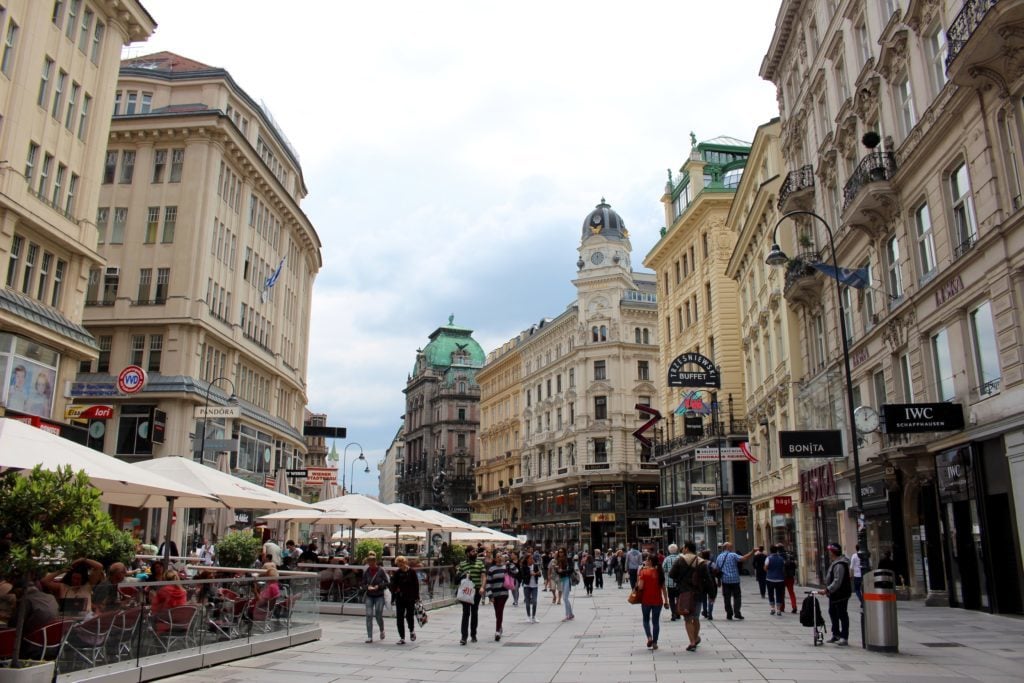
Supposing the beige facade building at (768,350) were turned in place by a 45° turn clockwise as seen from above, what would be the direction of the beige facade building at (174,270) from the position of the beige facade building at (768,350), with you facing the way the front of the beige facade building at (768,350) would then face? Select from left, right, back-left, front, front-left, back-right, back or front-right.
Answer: front-left

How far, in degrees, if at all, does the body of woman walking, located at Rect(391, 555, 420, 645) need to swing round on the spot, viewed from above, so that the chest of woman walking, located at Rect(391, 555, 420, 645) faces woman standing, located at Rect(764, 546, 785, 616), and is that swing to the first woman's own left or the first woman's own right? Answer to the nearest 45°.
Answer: approximately 90° to the first woman's own left

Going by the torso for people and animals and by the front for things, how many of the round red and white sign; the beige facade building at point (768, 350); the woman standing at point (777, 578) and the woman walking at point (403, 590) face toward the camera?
2

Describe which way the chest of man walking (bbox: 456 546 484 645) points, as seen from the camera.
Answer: toward the camera

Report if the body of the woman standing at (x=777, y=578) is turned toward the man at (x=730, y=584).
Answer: no

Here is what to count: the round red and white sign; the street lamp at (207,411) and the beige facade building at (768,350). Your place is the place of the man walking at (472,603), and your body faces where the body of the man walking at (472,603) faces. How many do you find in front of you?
0

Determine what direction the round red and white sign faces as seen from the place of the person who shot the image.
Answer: facing the viewer

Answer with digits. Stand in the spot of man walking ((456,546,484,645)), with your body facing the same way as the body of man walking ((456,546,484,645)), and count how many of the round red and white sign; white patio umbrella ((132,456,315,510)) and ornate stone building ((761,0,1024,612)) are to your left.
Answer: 1

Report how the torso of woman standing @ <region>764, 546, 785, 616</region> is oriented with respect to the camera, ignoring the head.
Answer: away from the camera

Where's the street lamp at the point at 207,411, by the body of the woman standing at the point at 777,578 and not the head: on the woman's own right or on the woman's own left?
on the woman's own left

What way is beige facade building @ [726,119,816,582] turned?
to the viewer's left

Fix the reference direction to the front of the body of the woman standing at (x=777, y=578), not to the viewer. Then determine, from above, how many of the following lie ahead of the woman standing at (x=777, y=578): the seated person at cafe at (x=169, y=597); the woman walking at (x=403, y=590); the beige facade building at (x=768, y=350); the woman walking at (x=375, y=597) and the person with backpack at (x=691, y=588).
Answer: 1

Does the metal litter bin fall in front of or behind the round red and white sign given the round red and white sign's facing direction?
in front

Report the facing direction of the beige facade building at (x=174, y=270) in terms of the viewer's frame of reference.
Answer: facing the viewer and to the right of the viewer

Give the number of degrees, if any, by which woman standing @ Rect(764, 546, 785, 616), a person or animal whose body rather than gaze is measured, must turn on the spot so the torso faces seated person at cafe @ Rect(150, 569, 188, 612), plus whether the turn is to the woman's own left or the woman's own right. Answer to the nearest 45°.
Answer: approximately 135° to the woman's own left

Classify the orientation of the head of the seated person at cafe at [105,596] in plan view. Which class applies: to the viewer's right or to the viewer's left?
to the viewer's right

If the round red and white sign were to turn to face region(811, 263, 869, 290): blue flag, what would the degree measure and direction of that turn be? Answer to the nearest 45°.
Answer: approximately 45° to its left

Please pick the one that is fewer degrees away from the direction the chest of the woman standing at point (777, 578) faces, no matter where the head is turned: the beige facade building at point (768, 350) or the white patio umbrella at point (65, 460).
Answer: the beige facade building

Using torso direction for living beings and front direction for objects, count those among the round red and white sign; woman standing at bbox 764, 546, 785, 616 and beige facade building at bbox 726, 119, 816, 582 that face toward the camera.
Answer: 1

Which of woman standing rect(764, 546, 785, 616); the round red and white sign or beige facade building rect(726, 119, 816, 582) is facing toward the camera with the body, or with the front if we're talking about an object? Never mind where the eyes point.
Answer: the round red and white sign
